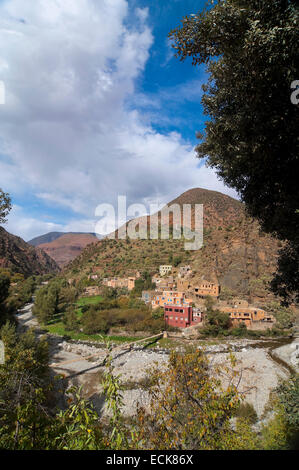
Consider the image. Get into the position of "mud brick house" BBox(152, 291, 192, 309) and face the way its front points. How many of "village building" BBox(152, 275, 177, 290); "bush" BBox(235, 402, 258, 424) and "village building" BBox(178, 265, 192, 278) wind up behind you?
2

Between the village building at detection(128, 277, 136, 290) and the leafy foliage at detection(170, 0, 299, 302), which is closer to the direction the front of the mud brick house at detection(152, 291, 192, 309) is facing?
the leafy foliage

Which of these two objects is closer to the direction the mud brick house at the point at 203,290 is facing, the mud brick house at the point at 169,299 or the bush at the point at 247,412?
the bush

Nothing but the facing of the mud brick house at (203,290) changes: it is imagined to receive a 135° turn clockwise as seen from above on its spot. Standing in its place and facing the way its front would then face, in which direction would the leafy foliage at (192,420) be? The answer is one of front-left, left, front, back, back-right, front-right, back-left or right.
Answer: back-left

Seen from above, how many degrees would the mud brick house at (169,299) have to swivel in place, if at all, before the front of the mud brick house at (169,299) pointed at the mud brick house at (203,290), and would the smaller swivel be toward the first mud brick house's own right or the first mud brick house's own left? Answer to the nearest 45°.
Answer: approximately 135° to the first mud brick house's own left

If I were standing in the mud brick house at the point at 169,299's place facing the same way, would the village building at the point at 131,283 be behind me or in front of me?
behind

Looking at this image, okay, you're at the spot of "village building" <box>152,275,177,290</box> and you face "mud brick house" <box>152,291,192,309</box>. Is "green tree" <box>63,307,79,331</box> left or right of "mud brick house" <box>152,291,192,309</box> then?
right

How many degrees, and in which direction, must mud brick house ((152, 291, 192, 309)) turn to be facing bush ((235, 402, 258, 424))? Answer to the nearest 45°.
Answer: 0° — it already faces it

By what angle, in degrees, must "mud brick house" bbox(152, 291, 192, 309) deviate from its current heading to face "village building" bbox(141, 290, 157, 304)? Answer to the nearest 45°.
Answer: approximately 135° to its right

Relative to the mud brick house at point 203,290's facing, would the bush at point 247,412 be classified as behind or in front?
in front

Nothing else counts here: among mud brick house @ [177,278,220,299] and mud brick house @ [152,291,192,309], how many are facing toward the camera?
2

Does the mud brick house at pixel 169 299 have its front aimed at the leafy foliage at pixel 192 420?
yes

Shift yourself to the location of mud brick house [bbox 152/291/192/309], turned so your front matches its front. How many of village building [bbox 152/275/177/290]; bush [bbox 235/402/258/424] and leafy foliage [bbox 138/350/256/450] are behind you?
1

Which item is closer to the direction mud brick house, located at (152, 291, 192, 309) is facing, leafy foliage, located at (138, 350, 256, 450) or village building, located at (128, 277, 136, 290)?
the leafy foliage

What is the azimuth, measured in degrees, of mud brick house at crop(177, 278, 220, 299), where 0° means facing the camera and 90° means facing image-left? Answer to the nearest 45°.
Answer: approximately 0°

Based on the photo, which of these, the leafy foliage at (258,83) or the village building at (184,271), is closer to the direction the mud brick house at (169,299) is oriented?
the leafy foliage

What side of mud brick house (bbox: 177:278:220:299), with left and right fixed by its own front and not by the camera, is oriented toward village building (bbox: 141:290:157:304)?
right
